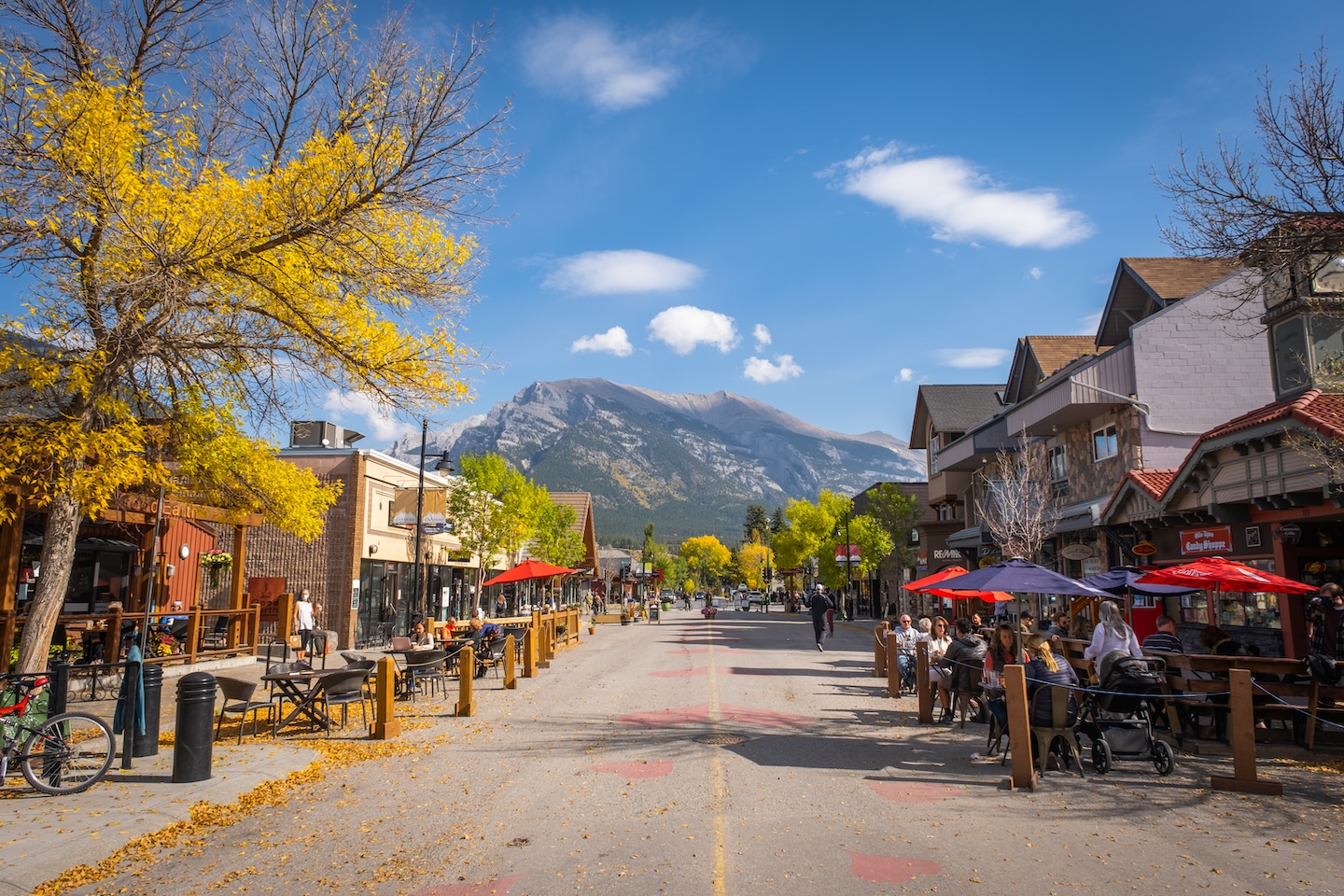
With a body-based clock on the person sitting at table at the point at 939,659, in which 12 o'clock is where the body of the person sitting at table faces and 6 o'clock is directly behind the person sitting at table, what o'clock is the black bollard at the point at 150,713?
The black bollard is roughly at 3 o'clock from the person sitting at table.

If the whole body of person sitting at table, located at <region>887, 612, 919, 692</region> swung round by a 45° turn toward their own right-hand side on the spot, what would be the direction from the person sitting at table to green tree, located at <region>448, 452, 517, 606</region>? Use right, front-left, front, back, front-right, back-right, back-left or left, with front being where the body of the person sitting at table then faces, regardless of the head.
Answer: right

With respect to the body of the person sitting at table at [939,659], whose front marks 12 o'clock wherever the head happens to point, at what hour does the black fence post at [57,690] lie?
The black fence post is roughly at 3 o'clock from the person sitting at table.

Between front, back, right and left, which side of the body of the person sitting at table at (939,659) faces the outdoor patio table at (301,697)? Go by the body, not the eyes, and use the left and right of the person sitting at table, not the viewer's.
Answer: right

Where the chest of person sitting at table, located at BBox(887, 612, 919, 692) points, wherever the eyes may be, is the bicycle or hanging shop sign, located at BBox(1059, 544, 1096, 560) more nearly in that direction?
the bicycle

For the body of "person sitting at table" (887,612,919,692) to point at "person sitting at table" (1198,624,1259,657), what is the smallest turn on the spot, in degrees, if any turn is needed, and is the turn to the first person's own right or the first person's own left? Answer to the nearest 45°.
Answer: approximately 45° to the first person's own left
